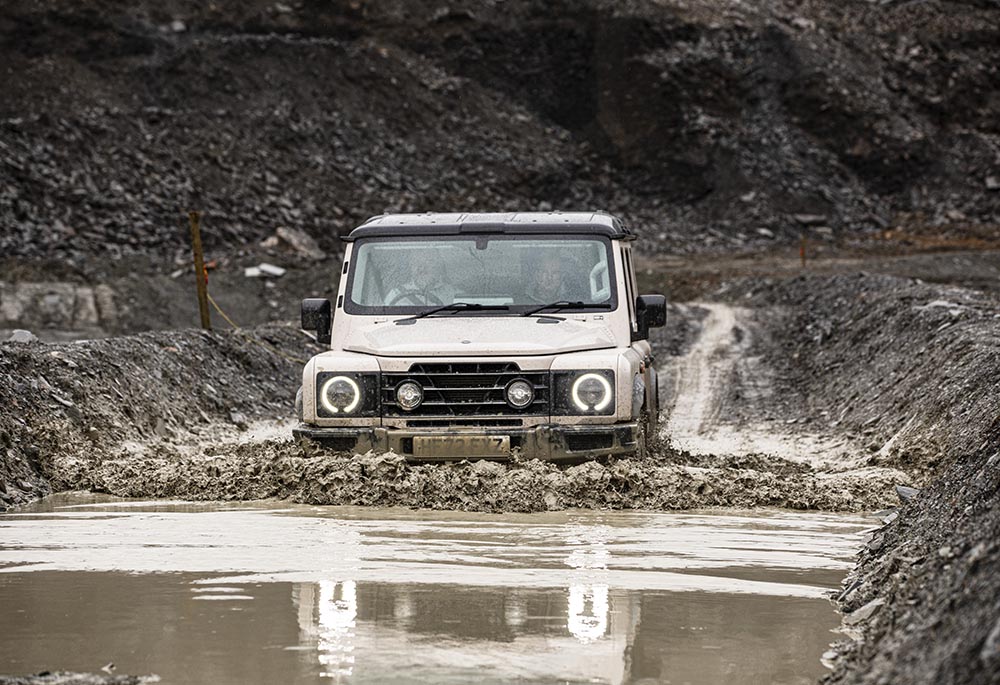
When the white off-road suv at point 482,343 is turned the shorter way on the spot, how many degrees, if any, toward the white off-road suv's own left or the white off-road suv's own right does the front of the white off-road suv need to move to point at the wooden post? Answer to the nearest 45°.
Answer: approximately 180°

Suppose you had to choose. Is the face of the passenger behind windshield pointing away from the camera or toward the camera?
toward the camera

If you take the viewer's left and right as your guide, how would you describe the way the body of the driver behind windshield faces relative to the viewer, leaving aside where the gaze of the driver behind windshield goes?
facing the viewer

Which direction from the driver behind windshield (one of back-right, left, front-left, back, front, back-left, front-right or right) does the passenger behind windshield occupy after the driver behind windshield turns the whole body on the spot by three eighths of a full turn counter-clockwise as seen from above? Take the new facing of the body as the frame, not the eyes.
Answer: front-right

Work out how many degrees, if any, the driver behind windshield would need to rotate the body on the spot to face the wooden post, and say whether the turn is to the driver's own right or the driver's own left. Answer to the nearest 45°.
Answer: approximately 180°

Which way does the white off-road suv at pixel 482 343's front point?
toward the camera
